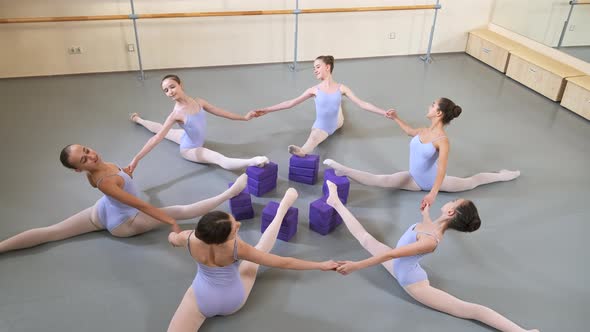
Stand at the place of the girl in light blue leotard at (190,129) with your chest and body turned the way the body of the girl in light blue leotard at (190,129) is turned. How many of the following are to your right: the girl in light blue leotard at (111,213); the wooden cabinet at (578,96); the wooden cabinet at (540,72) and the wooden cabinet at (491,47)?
1

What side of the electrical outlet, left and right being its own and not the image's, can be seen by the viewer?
front

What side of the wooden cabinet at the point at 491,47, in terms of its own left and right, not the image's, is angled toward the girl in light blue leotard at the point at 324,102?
front

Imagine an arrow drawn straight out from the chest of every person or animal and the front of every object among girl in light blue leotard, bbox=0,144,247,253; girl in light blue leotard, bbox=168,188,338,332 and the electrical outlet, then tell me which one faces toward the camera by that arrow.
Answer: the electrical outlet

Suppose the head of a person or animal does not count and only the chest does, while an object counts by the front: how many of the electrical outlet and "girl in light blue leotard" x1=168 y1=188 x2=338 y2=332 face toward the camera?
1

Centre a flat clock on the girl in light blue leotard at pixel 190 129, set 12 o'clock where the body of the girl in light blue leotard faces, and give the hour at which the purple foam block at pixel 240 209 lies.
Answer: The purple foam block is roughly at 1 o'clock from the girl in light blue leotard.

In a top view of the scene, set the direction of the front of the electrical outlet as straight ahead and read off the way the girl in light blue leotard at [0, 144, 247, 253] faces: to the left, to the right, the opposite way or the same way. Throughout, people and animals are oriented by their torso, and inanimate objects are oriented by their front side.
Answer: to the left

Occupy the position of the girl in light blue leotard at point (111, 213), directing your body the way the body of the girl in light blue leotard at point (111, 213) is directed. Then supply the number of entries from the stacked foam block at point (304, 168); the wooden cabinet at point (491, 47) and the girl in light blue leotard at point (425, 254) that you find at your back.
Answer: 0

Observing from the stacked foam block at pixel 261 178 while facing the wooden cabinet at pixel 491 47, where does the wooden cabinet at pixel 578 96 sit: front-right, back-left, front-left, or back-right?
front-right

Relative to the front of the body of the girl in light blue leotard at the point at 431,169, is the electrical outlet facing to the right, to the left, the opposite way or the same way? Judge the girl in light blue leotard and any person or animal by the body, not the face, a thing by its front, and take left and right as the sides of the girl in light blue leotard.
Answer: to the left

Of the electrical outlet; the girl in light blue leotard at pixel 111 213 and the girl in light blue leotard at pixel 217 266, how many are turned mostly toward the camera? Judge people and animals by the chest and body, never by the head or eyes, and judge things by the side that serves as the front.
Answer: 1

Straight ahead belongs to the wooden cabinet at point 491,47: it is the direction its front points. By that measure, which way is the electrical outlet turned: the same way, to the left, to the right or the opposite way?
to the left

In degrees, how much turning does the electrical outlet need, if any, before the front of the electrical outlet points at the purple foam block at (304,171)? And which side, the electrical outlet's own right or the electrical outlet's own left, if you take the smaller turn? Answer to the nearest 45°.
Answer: approximately 45° to the electrical outlet's own left

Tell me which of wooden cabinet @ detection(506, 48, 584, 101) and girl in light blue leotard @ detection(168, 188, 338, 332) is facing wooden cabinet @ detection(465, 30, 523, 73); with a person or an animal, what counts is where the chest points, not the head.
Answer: the girl in light blue leotard

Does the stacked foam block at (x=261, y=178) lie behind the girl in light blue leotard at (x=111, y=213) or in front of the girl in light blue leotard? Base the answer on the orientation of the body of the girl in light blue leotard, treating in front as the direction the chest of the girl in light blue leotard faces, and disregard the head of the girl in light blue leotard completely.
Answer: in front

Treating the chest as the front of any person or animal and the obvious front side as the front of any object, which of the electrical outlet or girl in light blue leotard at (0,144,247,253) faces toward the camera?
the electrical outlet

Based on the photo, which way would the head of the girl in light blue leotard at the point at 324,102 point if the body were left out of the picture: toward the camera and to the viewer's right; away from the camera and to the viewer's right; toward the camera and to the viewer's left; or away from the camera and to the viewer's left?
toward the camera and to the viewer's left

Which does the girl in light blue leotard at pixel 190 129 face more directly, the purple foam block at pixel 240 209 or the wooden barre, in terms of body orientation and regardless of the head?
the purple foam block

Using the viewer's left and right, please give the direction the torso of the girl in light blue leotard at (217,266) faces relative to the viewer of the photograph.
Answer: facing away from the viewer and to the right of the viewer

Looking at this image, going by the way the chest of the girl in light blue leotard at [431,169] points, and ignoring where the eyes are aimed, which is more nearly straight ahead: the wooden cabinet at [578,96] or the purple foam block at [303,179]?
the purple foam block

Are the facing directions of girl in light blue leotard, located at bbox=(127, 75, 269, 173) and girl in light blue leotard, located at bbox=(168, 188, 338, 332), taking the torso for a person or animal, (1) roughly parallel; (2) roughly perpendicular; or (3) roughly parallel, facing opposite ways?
roughly perpendicular

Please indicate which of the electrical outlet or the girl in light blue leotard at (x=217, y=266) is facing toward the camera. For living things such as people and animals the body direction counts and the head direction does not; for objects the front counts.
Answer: the electrical outlet

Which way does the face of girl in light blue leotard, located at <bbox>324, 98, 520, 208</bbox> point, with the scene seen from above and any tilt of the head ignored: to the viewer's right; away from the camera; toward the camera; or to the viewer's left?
to the viewer's left

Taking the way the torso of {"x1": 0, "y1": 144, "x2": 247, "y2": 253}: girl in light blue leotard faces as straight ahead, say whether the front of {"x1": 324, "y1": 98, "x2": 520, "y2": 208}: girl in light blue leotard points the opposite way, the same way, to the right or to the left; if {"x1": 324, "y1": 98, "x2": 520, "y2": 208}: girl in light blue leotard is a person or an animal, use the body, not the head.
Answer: the opposite way
